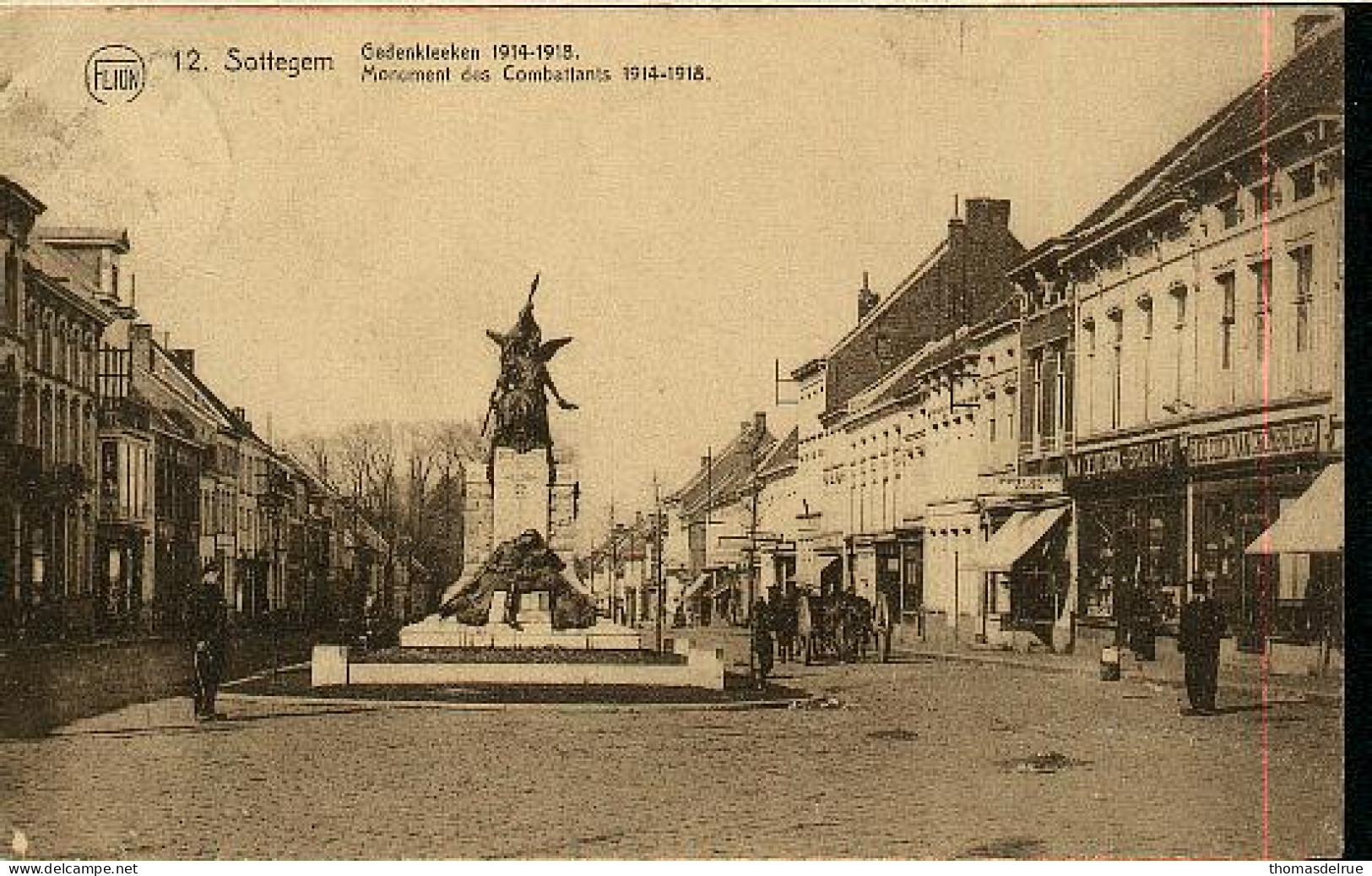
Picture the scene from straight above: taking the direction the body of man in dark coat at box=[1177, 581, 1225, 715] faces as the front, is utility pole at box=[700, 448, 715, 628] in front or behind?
behind

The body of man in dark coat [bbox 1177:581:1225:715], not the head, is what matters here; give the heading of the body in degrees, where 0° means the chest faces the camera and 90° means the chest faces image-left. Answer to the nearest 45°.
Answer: approximately 0°

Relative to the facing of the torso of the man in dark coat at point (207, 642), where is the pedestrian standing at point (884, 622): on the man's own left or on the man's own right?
on the man's own left

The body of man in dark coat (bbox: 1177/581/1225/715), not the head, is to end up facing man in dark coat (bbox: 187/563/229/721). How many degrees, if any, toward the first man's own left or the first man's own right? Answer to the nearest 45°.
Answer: approximately 90° to the first man's own right

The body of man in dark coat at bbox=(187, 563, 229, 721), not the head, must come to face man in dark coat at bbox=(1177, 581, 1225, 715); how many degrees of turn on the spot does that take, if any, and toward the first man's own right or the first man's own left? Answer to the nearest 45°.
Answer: approximately 45° to the first man's own left

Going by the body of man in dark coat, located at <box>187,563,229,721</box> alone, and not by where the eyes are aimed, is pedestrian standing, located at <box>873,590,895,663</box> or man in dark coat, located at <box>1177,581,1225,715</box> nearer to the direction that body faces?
the man in dark coat

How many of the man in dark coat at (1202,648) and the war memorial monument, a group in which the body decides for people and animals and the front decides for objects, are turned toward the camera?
2

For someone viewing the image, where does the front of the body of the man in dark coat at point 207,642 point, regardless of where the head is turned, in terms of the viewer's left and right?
facing the viewer and to the right of the viewer
